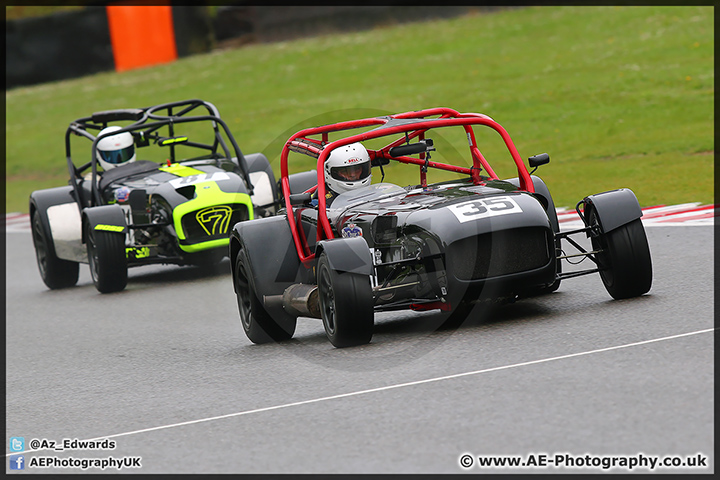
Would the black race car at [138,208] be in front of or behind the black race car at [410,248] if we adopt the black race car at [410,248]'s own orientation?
behind

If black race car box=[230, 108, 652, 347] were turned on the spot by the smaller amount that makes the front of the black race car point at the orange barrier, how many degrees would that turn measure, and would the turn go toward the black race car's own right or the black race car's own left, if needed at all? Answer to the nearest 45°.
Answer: approximately 135° to the black race car's own left

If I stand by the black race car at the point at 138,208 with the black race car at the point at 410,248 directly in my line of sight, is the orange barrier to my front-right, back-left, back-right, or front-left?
back-left

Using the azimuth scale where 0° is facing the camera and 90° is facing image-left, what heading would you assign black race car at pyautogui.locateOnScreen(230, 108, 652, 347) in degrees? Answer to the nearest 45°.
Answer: approximately 315°

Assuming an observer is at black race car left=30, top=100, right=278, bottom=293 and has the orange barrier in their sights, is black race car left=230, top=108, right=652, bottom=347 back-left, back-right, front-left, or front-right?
back-right
